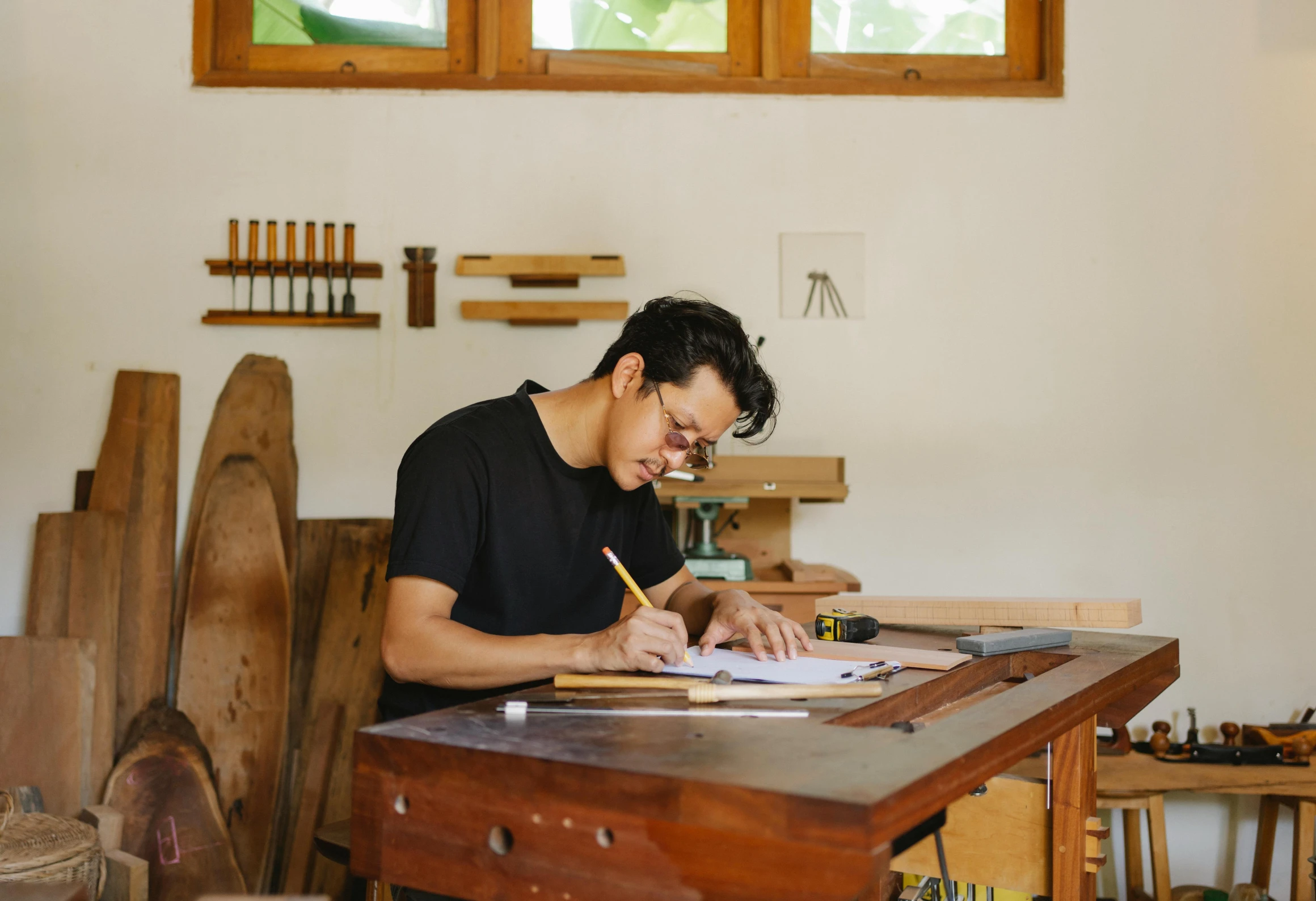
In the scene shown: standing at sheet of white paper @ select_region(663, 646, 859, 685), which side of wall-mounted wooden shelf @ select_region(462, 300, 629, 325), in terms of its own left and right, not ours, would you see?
front

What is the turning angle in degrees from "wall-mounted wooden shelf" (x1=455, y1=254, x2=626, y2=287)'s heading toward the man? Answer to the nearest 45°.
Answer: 0° — it already faces them

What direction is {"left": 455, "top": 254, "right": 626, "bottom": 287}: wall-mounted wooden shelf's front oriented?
toward the camera

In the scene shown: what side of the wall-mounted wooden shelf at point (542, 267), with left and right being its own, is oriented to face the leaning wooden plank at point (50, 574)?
right

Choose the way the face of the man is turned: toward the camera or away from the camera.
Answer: toward the camera

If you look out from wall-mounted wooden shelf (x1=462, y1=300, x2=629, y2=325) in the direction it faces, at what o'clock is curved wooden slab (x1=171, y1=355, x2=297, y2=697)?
The curved wooden slab is roughly at 3 o'clock from the wall-mounted wooden shelf.

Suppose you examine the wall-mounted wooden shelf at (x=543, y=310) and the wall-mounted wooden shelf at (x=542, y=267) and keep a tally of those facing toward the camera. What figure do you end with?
2

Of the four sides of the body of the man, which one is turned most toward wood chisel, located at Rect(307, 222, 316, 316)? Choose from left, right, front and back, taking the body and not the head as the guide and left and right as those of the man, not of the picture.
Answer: back

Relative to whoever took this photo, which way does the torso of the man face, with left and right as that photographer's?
facing the viewer and to the right of the viewer

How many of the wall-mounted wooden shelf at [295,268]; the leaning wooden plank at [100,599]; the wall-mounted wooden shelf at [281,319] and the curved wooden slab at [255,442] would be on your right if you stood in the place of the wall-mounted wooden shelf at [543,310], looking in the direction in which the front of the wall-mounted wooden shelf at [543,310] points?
4
